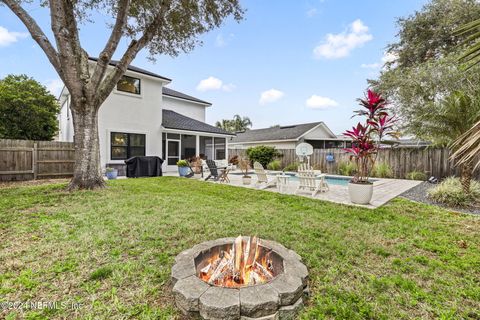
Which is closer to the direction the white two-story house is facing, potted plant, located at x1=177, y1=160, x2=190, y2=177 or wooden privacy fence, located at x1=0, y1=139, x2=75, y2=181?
the wooden privacy fence

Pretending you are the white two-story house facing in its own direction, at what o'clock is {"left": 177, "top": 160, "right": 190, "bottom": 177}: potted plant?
The potted plant is roughly at 6 o'clock from the white two-story house.

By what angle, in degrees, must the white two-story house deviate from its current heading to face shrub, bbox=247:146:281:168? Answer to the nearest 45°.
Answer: approximately 135° to its right

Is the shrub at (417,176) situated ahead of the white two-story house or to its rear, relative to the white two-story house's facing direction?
to the rear

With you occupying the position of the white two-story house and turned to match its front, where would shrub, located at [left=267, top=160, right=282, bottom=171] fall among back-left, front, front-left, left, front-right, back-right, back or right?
back-right

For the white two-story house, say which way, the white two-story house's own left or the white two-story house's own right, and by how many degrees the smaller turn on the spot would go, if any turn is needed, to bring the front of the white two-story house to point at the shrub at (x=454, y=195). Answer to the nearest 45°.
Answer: approximately 180°

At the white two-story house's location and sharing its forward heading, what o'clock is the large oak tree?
The large oak tree is roughly at 8 o'clock from the white two-story house.

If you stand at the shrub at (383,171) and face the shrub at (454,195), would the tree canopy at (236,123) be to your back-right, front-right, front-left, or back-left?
back-right

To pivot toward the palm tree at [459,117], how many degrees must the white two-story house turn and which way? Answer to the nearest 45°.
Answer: approximately 180°

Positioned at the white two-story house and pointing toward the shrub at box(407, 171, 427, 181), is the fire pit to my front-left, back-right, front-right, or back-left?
front-right

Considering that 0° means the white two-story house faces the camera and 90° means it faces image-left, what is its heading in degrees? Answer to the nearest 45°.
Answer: approximately 135°
